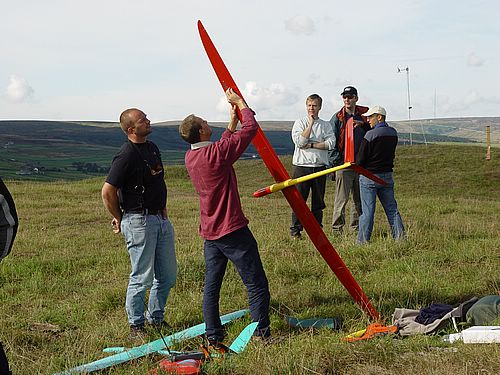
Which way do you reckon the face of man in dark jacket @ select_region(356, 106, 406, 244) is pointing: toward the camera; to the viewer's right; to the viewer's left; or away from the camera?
to the viewer's left

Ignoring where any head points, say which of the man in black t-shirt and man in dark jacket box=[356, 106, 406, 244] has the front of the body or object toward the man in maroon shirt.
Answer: the man in black t-shirt

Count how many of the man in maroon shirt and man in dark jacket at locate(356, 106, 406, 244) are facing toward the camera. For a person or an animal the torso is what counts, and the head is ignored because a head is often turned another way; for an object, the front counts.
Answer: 0

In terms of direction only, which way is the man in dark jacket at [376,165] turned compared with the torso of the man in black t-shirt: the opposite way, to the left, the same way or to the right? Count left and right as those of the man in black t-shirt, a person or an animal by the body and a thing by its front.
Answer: the opposite way

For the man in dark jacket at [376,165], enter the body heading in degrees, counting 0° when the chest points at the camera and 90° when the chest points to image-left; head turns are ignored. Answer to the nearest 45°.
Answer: approximately 135°

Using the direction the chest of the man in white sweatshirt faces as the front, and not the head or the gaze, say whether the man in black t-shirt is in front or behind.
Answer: in front

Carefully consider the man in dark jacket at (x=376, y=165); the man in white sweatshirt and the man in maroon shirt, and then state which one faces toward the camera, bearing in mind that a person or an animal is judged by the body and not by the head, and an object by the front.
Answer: the man in white sweatshirt

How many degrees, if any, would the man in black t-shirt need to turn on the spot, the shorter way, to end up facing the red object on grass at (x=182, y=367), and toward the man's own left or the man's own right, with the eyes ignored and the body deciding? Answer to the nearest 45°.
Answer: approximately 45° to the man's own right

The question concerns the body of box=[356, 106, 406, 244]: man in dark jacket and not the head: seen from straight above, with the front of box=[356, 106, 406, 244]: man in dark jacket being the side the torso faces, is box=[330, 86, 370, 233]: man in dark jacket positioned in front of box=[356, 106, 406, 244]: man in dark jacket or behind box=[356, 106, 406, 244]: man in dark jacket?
in front

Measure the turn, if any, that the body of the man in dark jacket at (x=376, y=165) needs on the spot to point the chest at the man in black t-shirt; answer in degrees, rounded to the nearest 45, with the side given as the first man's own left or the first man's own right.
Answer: approximately 90° to the first man's own left

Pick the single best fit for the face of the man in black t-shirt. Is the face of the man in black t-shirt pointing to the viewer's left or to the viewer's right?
to the viewer's right

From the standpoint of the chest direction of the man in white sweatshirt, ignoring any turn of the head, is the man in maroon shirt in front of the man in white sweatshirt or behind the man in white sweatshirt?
in front

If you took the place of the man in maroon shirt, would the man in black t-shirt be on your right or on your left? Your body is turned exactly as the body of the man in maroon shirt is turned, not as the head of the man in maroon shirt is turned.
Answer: on your left

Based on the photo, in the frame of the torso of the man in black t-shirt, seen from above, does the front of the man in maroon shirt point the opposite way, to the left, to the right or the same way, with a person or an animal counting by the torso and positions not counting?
to the left

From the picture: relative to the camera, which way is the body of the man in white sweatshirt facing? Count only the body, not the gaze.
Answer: toward the camera
